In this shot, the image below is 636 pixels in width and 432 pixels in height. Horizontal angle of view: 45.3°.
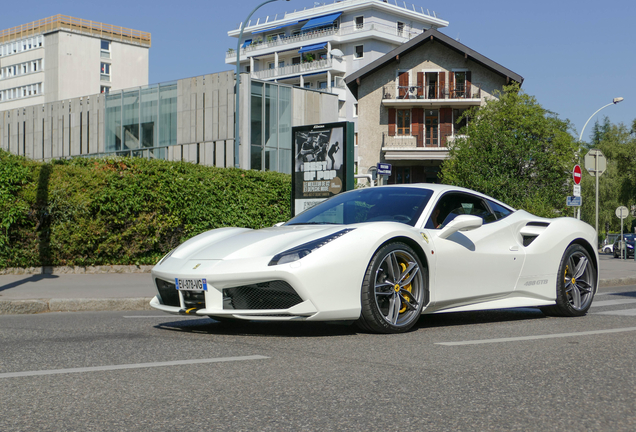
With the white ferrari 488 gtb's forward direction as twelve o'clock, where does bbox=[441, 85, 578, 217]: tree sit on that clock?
The tree is roughly at 5 o'clock from the white ferrari 488 gtb.

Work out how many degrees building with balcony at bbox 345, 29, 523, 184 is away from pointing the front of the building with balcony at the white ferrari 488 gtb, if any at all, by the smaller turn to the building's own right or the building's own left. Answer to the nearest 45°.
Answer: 0° — it already faces it

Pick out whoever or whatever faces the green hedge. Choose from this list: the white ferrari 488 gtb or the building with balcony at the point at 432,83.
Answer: the building with balcony

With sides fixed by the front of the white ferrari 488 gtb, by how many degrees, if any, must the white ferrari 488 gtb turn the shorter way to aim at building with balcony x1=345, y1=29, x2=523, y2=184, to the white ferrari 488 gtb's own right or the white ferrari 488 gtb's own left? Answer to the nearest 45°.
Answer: approximately 135° to the white ferrari 488 gtb's own right

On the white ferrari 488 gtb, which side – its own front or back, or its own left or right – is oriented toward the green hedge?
right

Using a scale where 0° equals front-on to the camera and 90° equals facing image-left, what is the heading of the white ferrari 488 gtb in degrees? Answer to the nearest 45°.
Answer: approximately 45°

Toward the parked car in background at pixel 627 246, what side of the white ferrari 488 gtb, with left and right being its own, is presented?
back

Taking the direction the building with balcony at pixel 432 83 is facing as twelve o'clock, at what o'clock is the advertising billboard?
The advertising billboard is roughly at 12 o'clock from the building with balcony.

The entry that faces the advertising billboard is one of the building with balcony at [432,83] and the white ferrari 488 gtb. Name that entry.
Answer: the building with balcony

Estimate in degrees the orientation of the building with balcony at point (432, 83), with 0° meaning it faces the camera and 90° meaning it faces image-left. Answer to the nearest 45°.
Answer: approximately 0°
